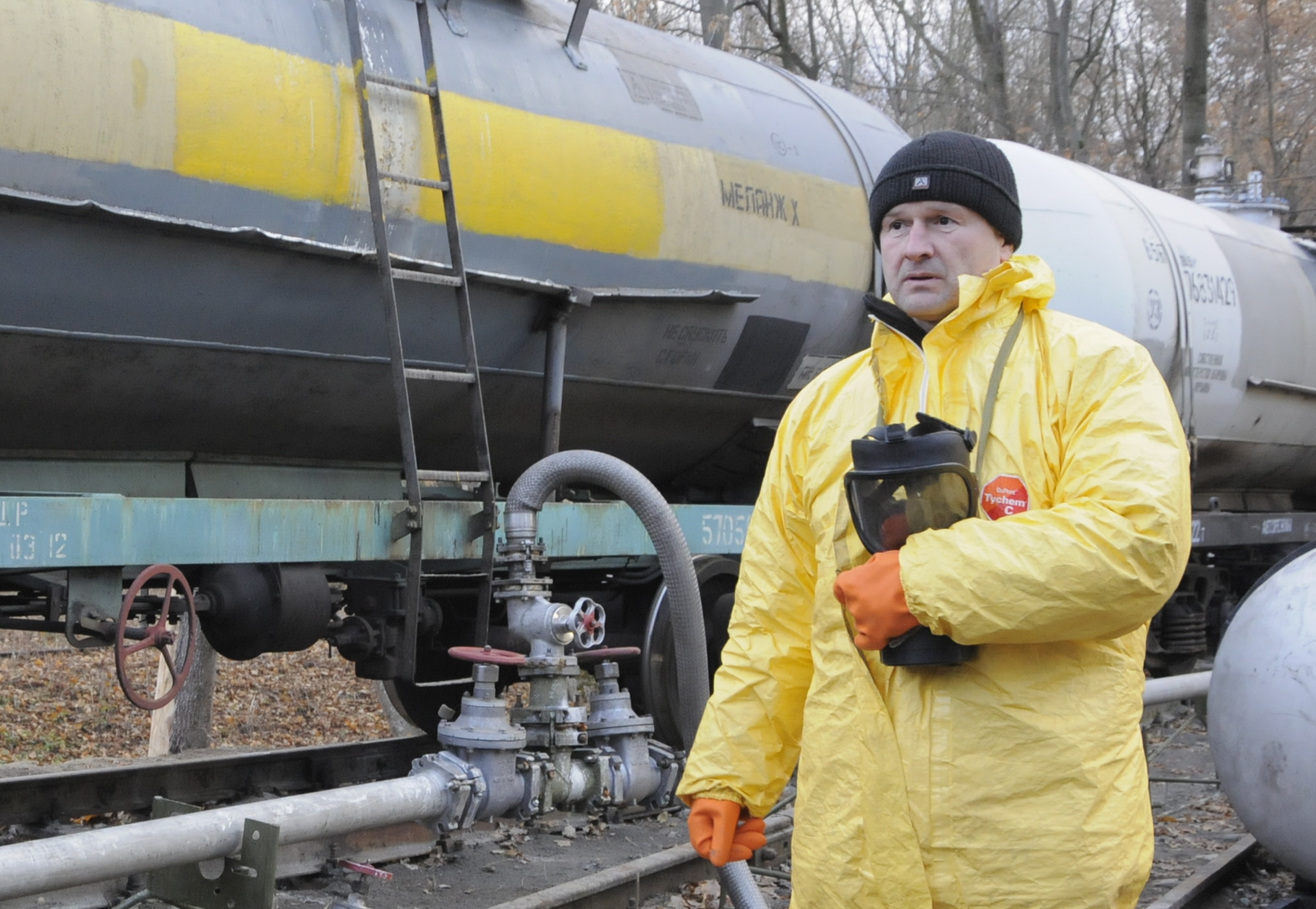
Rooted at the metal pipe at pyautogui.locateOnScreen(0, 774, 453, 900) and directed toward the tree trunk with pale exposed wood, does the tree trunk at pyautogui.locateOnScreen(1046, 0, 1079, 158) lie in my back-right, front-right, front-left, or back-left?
front-right

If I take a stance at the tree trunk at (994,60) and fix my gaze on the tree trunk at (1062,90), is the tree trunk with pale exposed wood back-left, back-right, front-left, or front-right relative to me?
back-right

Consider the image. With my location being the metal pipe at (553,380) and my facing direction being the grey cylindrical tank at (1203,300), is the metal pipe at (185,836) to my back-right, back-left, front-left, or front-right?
back-right

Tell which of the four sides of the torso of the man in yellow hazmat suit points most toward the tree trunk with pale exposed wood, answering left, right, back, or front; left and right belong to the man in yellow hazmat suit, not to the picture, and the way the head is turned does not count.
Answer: right

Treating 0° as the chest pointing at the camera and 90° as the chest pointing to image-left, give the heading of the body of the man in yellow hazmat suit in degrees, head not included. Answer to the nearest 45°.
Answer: approximately 45°

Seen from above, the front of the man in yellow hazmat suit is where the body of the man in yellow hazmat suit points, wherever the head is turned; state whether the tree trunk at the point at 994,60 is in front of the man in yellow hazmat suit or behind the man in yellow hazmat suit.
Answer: behind

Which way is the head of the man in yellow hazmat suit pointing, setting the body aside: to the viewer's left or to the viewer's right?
to the viewer's left

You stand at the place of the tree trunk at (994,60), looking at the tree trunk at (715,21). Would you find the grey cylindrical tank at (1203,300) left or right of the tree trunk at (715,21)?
left

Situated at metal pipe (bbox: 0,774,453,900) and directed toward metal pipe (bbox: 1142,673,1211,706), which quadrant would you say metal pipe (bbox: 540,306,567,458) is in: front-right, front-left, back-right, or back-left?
front-left

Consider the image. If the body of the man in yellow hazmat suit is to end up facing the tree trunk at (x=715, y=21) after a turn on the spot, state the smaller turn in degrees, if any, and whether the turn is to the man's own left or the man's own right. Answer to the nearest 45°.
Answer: approximately 135° to the man's own right

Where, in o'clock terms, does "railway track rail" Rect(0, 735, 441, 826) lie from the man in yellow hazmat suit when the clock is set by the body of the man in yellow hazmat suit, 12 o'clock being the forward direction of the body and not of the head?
The railway track rail is roughly at 3 o'clock from the man in yellow hazmat suit.
